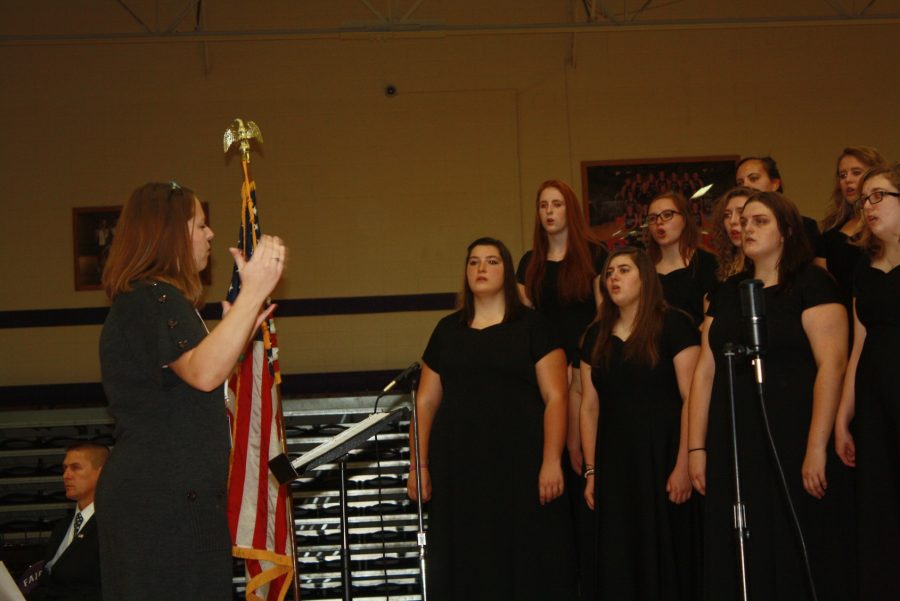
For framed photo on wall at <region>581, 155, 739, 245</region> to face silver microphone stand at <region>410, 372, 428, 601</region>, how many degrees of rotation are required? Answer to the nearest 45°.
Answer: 0° — it already faces it

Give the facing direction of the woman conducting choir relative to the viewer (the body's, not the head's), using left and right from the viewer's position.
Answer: facing to the right of the viewer

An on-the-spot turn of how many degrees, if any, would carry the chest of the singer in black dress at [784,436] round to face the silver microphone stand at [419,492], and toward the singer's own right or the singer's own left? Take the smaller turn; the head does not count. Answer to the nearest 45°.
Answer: approximately 45° to the singer's own right

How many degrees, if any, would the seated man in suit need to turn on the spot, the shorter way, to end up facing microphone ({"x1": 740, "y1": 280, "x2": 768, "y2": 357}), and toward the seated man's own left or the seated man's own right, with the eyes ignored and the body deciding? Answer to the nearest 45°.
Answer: approximately 90° to the seated man's own left

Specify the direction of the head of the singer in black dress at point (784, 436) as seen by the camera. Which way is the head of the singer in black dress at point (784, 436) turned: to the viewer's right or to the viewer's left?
to the viewer's left

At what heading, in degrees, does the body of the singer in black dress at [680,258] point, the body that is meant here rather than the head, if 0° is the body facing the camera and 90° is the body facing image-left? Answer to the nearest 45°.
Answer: approximately 45°

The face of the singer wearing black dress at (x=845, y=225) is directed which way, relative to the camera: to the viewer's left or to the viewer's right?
to the viewer's left

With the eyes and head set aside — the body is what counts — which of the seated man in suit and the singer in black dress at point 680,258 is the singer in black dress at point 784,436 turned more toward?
the seated man in suit
